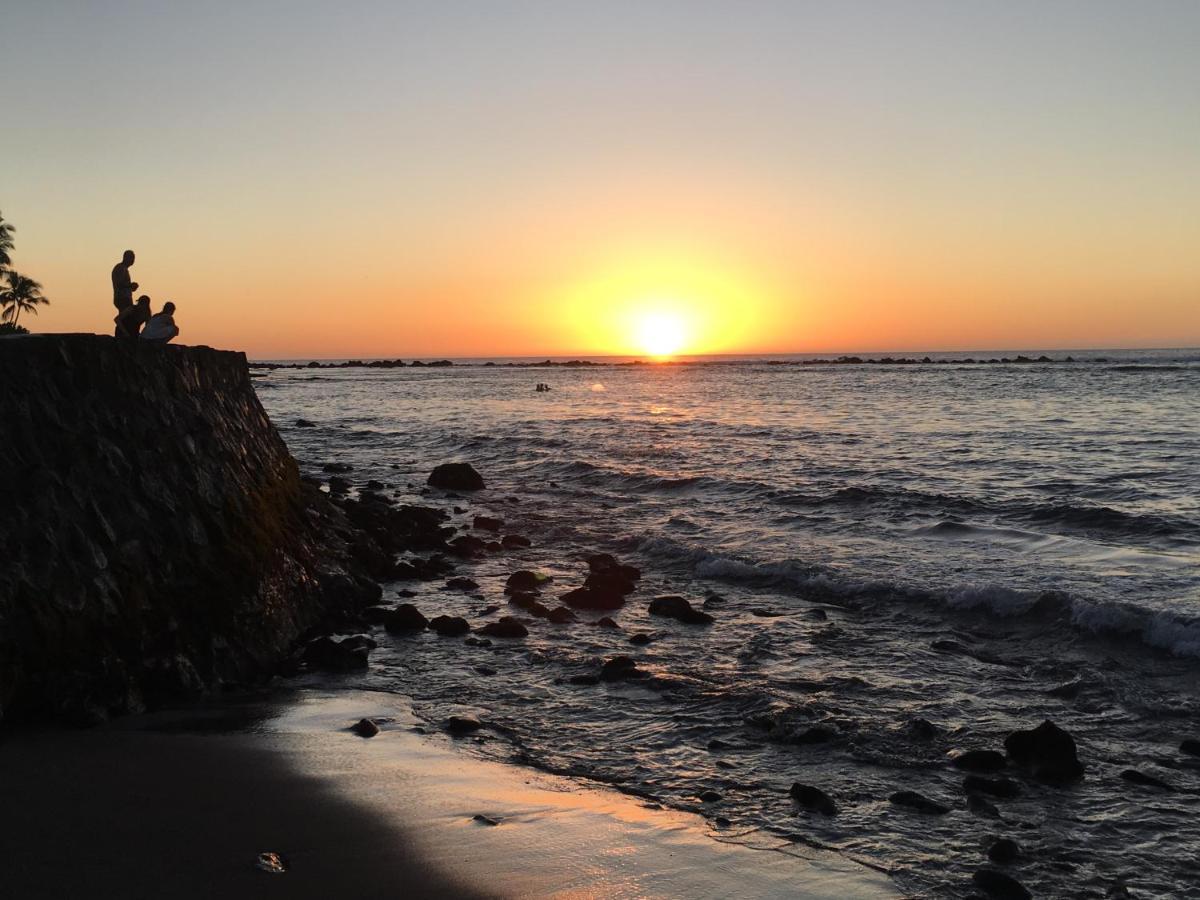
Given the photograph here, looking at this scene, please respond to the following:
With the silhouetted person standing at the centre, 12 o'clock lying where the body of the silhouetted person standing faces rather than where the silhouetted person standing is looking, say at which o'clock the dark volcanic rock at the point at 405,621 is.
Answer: The dark volcanic rock is roughly at 2 o'clock from the silhouetted person standing.

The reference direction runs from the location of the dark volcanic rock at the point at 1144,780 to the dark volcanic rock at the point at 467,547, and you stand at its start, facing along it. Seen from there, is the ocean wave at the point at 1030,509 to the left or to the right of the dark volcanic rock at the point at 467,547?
right

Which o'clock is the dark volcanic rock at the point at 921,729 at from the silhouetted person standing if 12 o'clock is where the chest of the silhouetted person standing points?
The dark volcanic rock is roughly at 2 o'clock from the silhouetted person standing.

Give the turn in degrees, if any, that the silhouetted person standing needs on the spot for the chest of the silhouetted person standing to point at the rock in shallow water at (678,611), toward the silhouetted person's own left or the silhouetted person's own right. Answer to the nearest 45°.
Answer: approximately 45° to the silhouetted person's own right

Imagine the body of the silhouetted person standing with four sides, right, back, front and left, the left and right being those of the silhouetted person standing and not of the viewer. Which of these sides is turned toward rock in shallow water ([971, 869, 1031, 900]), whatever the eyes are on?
right

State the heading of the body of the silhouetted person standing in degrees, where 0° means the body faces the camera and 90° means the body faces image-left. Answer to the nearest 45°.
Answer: approximately 270°

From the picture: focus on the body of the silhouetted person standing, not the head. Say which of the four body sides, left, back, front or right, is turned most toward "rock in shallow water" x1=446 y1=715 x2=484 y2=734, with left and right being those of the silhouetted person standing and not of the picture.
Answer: right

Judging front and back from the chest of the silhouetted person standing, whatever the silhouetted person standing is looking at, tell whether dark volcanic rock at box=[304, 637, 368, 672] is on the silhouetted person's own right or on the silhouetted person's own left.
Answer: on the silhouetted person's own right
